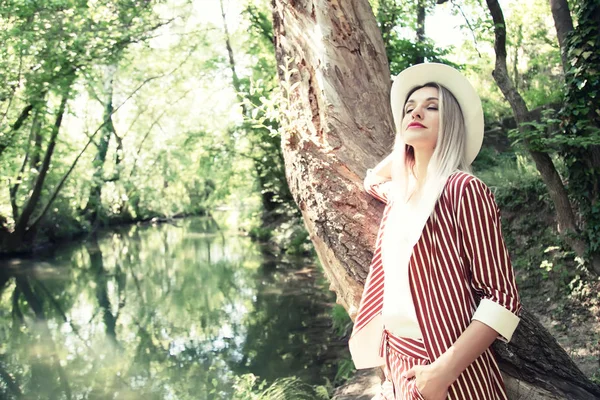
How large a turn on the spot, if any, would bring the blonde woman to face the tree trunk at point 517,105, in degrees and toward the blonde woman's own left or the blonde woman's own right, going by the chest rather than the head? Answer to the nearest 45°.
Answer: approximately 135° to the blonde woman's own right

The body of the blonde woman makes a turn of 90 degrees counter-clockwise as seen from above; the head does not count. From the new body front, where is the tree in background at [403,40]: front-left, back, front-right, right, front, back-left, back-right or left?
back-left

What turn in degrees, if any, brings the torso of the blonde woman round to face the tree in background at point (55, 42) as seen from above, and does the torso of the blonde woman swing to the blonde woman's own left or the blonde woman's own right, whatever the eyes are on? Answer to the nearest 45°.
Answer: approximately 90° to the blonde woman's own right

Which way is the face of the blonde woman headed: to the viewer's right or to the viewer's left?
to the viewer's left

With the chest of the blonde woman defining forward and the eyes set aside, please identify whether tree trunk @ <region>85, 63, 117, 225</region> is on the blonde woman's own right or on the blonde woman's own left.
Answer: on the blonde woman's own right

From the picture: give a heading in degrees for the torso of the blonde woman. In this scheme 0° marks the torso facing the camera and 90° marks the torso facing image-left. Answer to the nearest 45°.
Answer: approximately 45°
